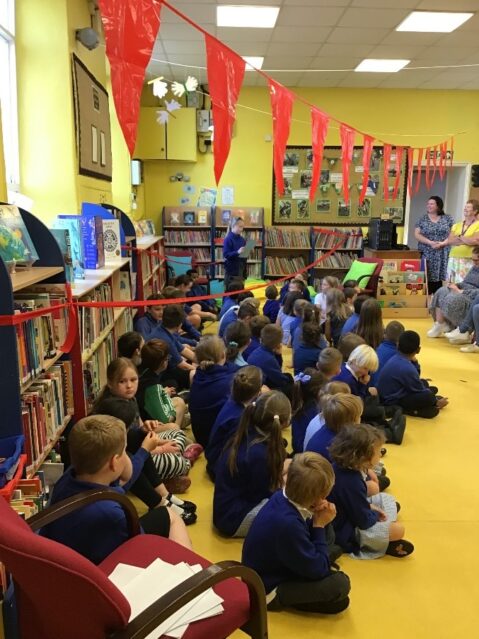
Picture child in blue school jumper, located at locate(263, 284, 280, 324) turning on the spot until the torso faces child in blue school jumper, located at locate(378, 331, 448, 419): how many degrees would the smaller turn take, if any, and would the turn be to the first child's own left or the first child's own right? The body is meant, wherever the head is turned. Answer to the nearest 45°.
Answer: approximately 135° to the first child's own right

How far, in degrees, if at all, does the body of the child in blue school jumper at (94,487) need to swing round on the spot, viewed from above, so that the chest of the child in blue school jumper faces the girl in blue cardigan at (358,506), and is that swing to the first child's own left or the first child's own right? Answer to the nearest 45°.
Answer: approximately 45° to the first child's own right

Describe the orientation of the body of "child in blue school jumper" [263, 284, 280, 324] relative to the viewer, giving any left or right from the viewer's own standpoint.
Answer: facing away from the viewer

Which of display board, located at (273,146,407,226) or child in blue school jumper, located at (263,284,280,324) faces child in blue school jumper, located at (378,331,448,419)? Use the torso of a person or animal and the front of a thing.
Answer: the display board

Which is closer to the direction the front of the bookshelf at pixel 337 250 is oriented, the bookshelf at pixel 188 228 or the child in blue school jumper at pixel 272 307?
the child in blue school jumper

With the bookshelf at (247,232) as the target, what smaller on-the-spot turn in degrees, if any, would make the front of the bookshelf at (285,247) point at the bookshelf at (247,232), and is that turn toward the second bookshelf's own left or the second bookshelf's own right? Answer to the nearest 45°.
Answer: approximately 90° to the second bookshelf's own right

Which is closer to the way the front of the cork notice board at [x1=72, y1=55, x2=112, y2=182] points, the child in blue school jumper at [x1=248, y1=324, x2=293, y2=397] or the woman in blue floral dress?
the child in blue school jumper

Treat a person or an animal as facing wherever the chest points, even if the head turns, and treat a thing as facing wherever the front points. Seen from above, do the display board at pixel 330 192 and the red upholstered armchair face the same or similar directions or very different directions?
very different directions

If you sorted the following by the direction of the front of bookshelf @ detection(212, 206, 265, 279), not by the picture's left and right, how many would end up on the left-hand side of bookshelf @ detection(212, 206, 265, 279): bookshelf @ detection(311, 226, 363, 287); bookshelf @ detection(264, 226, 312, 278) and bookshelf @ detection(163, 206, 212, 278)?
2

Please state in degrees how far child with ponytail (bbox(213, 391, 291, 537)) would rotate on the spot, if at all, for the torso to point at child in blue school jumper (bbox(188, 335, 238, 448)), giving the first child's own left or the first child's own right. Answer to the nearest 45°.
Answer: approximately 45° to the first child's own left

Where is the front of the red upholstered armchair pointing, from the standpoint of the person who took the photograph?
facing away from the viewer and to the right of the viewer

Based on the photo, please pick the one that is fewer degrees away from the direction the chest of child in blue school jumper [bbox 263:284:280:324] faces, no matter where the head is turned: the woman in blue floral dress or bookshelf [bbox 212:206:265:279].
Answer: the bookshelf

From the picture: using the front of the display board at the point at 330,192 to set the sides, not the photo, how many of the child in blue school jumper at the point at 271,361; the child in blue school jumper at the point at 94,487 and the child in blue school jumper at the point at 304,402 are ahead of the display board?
3

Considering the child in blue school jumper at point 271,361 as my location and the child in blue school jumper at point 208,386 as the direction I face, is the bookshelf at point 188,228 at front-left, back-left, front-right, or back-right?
back-right
